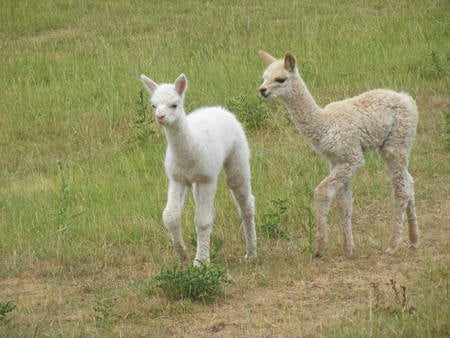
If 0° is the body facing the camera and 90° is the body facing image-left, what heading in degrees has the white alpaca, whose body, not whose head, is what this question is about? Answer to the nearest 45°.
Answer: approximately 45°

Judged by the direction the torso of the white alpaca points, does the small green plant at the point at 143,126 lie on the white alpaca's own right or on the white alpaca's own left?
on the white alpaca's own right

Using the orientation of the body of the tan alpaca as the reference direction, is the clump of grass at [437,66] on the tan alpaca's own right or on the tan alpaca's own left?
on the tan alpaca's own right

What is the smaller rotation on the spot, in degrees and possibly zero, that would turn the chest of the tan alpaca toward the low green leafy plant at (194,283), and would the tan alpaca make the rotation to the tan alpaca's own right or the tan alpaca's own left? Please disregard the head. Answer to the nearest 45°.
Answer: approximately 45° to the tan alpaca's own left

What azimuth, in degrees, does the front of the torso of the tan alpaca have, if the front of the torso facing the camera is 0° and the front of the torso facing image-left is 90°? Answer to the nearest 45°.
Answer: approximately 90°

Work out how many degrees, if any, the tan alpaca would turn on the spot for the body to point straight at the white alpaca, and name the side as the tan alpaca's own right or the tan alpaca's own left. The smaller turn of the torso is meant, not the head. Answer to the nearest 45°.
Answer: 0° — it already faces it
